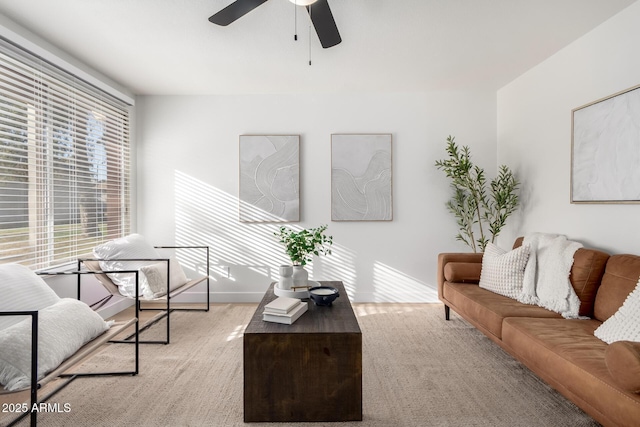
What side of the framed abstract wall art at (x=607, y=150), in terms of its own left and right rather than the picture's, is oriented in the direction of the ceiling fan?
front

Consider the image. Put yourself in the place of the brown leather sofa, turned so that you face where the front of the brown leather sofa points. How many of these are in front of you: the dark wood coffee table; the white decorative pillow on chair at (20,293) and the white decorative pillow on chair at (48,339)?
3

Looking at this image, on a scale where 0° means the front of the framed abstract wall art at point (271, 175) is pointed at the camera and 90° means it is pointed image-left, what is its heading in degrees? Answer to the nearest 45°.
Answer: approximately 0°

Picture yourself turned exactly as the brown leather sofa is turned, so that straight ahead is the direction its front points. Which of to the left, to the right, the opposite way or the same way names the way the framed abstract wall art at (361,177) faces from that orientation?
to the left

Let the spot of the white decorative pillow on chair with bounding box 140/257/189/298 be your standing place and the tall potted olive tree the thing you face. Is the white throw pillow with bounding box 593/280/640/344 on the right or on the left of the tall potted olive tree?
right

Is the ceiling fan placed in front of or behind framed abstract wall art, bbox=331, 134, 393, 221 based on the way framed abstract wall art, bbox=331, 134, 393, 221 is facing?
in front

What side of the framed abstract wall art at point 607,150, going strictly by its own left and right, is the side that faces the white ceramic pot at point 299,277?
front

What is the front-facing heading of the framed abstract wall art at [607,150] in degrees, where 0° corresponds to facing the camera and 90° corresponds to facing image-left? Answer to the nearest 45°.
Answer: approximately 45°

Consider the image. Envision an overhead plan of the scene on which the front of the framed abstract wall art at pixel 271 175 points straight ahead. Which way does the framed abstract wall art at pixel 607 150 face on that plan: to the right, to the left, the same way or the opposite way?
to the right

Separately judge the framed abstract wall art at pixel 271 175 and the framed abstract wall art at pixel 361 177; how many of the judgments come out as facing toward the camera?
2

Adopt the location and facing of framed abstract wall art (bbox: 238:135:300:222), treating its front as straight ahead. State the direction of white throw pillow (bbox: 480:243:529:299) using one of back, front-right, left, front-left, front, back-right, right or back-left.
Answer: front-left
